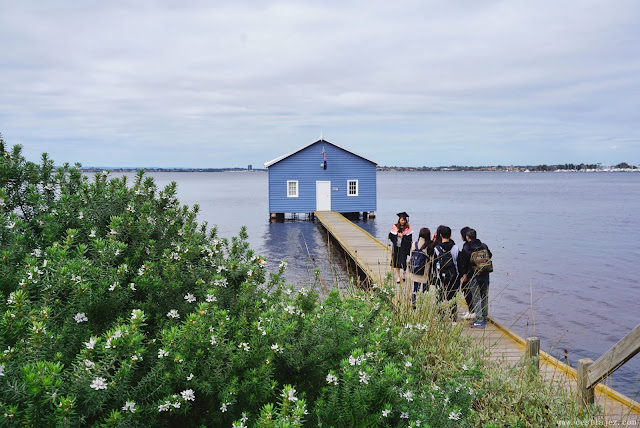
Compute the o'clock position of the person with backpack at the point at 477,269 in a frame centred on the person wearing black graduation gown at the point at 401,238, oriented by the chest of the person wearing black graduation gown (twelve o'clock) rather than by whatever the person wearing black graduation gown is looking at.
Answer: The person with backpack is roughly at 11 o'clock from the person wearing black graduation gown.

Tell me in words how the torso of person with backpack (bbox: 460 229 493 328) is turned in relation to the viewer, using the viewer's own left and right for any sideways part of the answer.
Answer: facing away from the viewer and to the left of the viewer

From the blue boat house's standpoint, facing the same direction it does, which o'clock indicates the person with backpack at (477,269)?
The person with backpack is roughly at 12 o'clock from the blue boat house.

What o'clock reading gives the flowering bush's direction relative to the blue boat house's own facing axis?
The flowering bush is roughly at 12 o'clock from the blue boat house.

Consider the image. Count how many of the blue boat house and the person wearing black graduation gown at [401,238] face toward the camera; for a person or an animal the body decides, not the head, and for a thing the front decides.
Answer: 2

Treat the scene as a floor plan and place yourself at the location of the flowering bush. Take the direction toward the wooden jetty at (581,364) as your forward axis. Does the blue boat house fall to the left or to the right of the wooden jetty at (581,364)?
left

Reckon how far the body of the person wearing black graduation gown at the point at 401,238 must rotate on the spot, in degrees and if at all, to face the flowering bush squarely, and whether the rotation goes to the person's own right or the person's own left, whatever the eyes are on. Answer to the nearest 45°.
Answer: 0° — they already face it

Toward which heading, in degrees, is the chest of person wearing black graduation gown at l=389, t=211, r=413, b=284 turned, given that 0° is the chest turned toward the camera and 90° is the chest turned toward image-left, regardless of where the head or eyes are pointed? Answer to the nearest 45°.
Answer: approximately 0°

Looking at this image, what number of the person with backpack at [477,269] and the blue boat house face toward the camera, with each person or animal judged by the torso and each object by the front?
1

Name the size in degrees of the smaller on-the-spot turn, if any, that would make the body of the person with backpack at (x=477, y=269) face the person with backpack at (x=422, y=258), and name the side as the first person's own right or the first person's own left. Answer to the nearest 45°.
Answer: approximately 45° to the first person's own left

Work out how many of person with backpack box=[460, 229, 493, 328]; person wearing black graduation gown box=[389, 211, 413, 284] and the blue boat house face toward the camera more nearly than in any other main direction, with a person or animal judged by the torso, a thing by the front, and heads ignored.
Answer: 2
